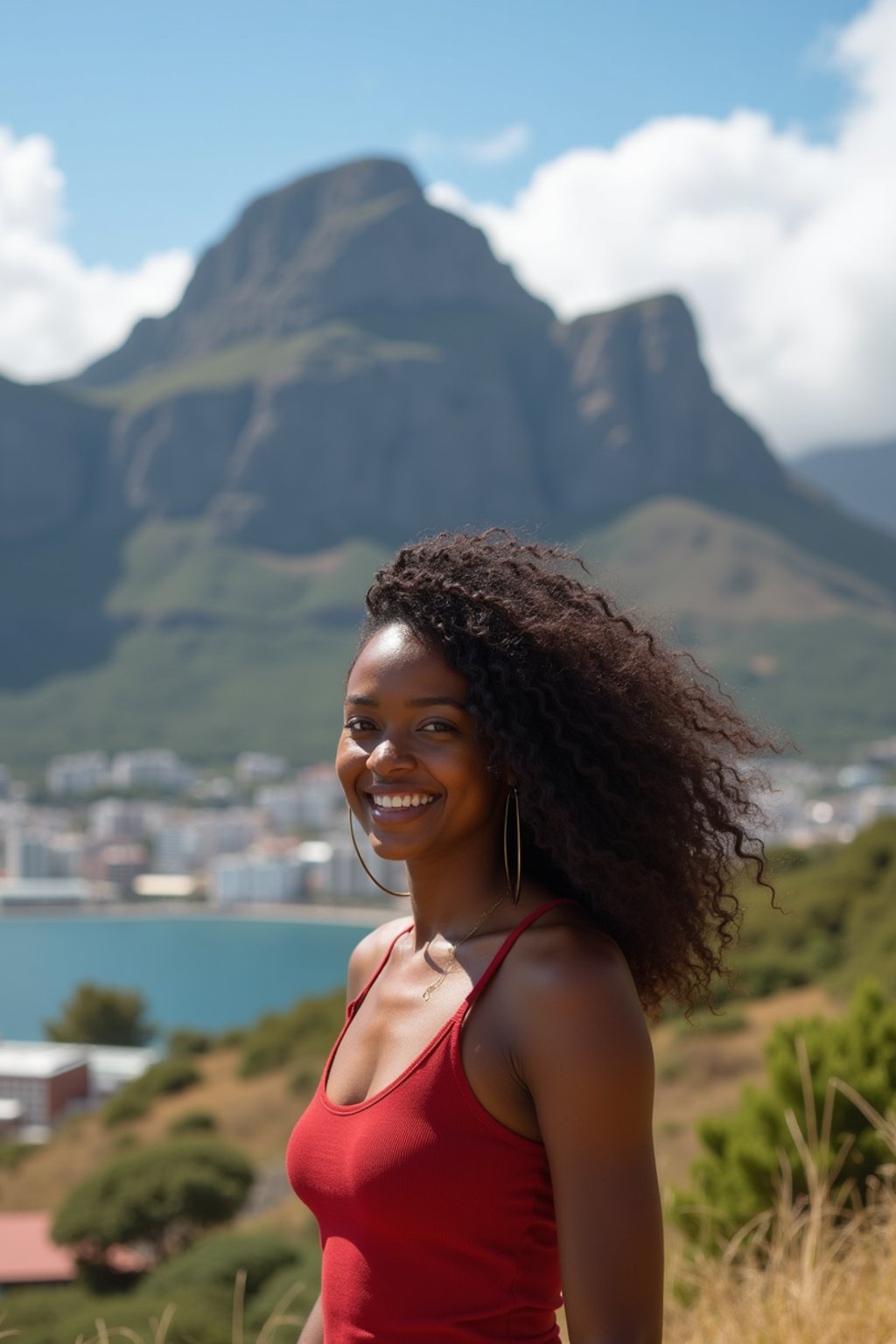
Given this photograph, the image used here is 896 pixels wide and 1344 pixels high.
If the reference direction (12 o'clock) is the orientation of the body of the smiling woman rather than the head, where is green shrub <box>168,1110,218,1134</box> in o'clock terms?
The green shrub is roughly at 4 o'clock from the smiling woman.

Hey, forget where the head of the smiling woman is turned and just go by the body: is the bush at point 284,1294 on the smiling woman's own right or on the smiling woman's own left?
on the smiling woman's own right

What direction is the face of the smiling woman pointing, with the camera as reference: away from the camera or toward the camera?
toward the camera

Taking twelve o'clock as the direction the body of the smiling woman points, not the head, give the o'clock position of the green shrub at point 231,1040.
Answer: The green shrub is roughly at 4 o'clock from the smiling woman.

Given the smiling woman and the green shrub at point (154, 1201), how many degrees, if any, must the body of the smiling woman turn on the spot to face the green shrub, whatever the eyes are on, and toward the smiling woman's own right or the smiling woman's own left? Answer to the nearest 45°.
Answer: approximately 135° to the smiling woman's own right

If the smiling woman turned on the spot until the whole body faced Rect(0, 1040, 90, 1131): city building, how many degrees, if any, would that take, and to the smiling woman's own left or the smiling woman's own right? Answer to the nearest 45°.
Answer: approximately 135° to the smiling woman's own right

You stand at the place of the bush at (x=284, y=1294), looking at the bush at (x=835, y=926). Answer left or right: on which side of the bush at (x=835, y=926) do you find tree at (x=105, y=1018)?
left

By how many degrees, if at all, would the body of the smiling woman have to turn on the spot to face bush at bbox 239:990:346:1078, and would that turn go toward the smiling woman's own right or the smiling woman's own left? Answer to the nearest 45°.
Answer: approximately 135° to the smiling woman's own right

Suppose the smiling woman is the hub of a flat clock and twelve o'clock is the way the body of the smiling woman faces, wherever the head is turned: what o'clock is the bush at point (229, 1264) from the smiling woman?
The bush is roughly at 4 o'clock from the smiling woman.

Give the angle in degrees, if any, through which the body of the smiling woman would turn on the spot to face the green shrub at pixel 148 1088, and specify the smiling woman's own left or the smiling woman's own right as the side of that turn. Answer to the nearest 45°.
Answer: approximately 135° to the smiling woman's own right
